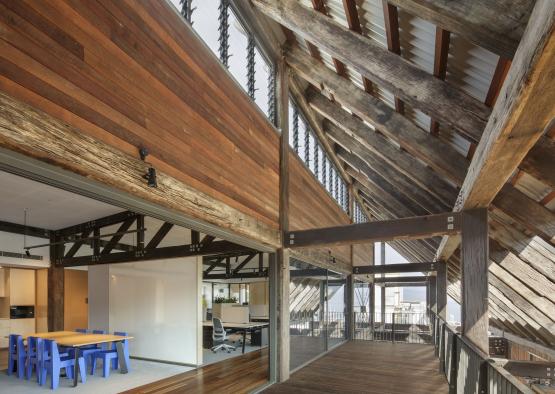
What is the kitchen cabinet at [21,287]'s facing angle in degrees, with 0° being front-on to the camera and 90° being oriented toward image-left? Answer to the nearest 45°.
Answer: approximately 0°

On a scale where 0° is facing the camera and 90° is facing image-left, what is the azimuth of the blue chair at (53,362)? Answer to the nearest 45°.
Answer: approximately 225°

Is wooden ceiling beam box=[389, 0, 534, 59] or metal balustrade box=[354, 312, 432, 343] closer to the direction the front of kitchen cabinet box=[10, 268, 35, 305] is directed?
the wooden ceiling beam

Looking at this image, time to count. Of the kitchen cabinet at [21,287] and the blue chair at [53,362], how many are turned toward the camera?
1

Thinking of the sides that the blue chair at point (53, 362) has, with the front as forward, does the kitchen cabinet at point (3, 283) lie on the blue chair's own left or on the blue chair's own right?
on the blue chair's own left

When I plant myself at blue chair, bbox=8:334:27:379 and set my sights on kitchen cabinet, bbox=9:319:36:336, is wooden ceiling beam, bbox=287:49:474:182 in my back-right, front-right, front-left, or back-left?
back-right
